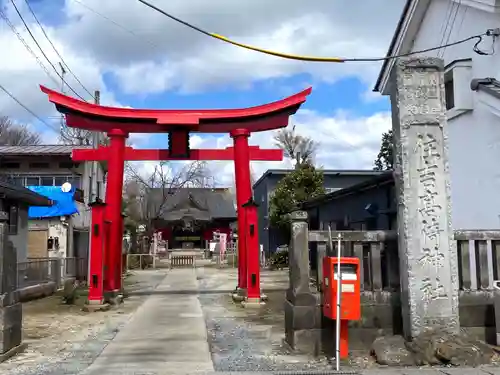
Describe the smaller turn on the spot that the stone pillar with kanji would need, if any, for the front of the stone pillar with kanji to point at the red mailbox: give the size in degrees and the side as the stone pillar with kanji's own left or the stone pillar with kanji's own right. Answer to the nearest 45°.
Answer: approximately 45° to the stone pillar with kanji's own right

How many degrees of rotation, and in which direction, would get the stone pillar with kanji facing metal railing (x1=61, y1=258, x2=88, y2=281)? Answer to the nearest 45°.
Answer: approximately 135° to its right

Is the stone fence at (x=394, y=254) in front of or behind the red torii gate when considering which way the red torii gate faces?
in front

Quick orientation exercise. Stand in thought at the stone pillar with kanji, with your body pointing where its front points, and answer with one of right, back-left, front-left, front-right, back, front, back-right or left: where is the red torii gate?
back-right

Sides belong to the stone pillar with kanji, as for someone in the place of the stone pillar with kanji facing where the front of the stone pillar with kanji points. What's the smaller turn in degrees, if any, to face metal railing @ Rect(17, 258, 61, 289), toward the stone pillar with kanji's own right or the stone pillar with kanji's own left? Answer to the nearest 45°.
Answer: approximately 135° to the stone pillar with kanji's own right

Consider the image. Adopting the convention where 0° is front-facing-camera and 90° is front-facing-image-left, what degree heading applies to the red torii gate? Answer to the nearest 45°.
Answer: approximately 0°

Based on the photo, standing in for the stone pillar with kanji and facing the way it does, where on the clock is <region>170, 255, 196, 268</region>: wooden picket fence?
The wooden picket fence is roughly at 5 o'clock from the stone pillar with kanji.

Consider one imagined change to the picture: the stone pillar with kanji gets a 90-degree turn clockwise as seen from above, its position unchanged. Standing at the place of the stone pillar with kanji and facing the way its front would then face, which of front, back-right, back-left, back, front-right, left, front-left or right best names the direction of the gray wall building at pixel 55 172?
front-right

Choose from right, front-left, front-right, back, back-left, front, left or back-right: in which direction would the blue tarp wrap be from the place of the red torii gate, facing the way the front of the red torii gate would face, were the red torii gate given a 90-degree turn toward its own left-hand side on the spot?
back-left

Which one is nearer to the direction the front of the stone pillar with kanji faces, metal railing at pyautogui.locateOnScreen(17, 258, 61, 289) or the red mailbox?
the red mailbox
